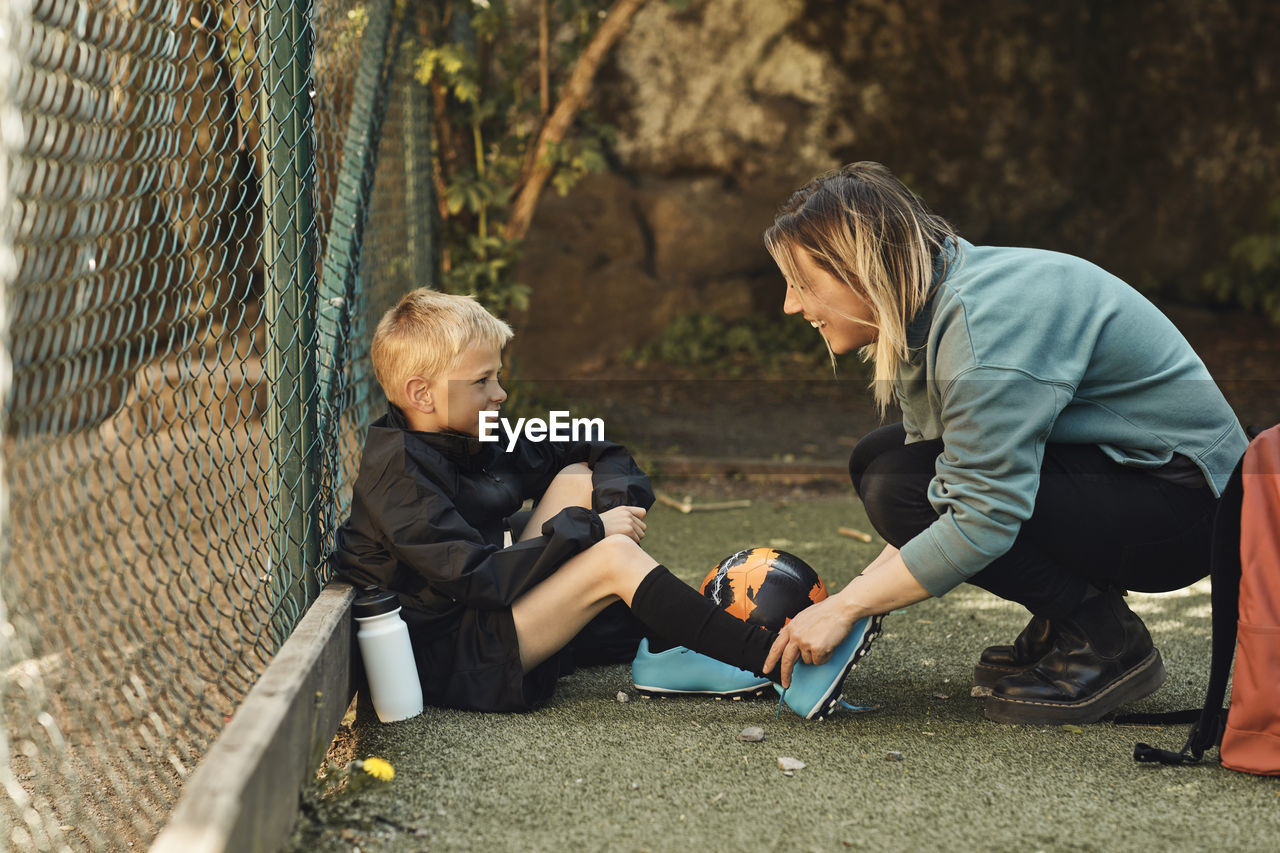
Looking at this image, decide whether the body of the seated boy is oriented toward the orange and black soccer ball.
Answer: yes

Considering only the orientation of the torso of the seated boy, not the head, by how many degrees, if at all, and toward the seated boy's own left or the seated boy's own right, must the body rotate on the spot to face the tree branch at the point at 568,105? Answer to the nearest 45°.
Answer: approximately 90° to the seated boy's own left

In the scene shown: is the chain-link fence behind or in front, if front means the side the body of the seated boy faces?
behind

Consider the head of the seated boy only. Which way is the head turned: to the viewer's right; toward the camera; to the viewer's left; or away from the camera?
to the viewer's right

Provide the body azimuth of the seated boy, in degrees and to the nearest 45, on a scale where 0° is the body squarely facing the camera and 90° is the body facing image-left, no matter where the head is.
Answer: approximately 270°

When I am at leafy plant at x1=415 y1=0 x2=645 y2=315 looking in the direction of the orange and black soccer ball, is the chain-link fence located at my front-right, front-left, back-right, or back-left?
front-right

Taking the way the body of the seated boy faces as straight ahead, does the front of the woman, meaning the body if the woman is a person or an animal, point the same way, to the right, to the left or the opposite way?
the opposite way

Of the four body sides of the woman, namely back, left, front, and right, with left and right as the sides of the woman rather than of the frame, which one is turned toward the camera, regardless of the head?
left

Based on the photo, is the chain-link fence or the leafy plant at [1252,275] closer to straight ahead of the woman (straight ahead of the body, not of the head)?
the chain-link fence

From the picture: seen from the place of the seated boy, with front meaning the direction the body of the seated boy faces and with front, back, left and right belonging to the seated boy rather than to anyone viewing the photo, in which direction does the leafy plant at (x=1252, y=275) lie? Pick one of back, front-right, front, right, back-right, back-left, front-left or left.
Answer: front-left
